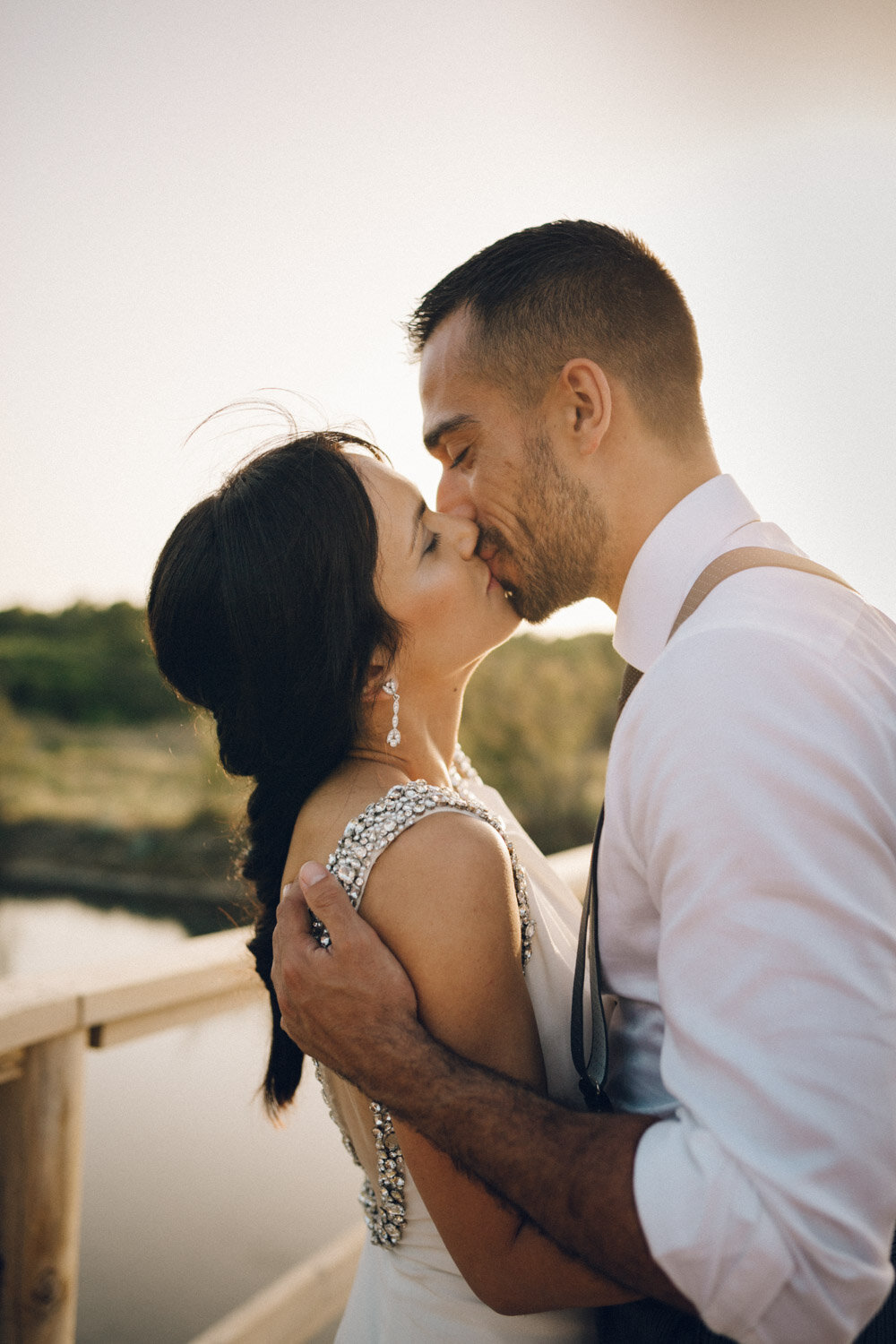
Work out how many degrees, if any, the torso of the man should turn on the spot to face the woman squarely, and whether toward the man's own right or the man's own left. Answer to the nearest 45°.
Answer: approximately 45° to the man's own right

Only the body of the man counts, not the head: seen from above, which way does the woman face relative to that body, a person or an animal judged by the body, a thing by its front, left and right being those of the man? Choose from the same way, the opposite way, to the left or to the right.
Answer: the opposite way

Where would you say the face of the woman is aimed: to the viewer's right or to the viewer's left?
to the viewer's right

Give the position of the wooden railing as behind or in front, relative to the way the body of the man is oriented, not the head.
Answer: in front

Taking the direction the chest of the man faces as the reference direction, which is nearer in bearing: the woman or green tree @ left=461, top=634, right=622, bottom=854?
the woman

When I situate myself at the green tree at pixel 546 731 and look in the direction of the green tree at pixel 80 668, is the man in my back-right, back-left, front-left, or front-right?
back-left

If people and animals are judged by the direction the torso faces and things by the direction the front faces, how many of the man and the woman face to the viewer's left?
1

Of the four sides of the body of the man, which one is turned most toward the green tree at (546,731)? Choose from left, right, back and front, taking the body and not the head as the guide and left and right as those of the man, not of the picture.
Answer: right

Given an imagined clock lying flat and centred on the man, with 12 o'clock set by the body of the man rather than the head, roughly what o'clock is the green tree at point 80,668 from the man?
The green tree is roughly at 2 o'clock from the man.

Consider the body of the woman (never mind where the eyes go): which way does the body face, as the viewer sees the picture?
to the viewer's right

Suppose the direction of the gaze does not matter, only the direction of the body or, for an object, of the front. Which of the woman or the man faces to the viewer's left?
the man

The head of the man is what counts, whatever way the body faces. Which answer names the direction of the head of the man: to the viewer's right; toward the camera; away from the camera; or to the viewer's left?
to the viewer's left

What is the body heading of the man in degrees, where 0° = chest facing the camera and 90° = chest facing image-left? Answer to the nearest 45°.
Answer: approximately 90°

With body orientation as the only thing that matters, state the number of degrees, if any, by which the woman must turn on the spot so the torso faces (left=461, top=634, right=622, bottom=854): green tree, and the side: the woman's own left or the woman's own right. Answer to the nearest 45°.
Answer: approximately 90° to the woman's own left
